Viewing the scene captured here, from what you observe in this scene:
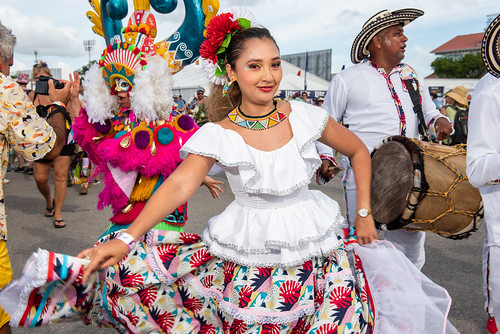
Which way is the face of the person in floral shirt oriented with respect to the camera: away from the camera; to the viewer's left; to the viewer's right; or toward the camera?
to the viewer's right

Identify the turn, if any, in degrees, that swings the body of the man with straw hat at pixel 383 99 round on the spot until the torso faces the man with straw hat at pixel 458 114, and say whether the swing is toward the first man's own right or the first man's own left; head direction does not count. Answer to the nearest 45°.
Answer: approximately 135° to the first man's own left

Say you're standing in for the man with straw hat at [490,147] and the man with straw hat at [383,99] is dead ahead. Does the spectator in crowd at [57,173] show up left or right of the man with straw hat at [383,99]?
left

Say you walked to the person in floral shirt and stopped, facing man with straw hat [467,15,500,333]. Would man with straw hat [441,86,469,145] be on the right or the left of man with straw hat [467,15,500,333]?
left
